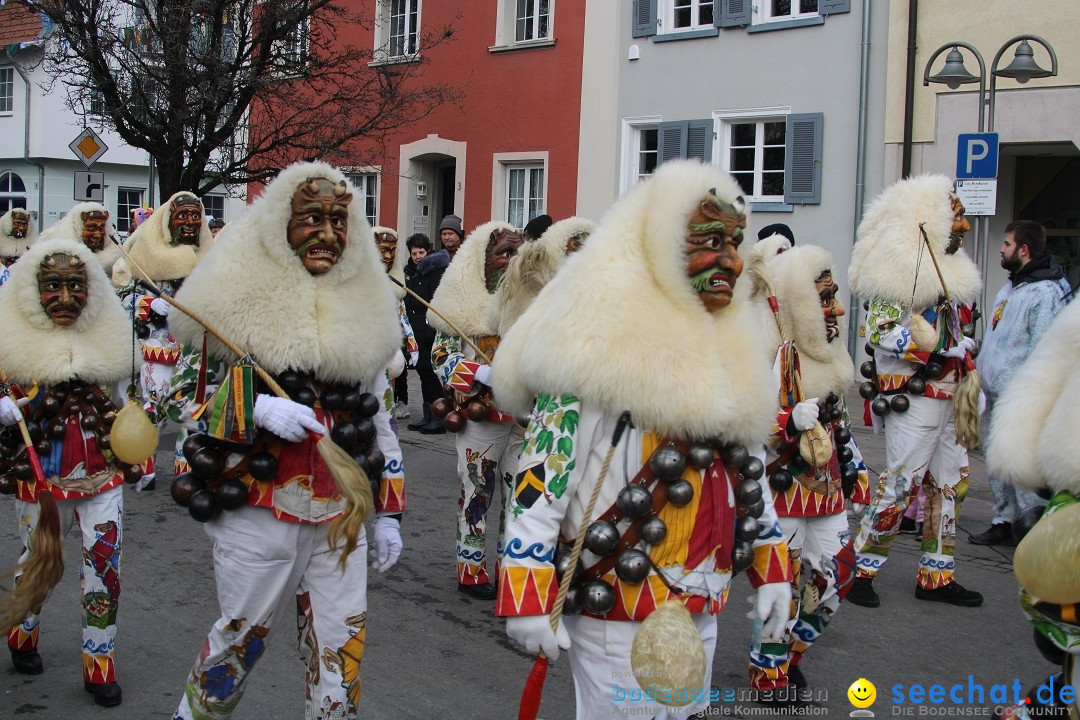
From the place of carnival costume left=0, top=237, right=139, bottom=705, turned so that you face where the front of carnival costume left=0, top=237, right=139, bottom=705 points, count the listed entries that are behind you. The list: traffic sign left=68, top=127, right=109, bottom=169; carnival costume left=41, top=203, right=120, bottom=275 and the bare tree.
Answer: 3

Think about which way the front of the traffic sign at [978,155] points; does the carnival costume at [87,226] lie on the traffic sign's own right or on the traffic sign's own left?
on the traffic sign's own right

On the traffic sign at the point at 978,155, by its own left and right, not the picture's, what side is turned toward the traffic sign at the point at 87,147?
right

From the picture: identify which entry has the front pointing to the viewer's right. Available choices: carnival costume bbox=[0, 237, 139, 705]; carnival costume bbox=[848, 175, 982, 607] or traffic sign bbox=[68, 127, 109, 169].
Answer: carnival costume bbox=[848, 175, 982, 607]

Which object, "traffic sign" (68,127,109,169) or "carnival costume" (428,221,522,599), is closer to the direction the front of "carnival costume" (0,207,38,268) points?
the carnival costume

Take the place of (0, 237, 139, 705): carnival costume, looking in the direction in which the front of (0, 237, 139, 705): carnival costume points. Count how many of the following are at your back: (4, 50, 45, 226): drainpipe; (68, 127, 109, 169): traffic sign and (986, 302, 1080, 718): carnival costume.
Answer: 2

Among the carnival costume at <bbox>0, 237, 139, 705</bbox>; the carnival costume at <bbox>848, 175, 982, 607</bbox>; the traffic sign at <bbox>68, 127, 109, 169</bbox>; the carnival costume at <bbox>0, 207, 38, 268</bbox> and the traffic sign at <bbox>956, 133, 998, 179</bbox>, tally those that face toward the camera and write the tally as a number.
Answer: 4

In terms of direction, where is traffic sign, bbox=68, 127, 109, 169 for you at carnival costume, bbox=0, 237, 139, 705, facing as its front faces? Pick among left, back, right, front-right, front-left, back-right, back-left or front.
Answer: back

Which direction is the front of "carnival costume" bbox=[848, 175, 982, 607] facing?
to the viewer's right

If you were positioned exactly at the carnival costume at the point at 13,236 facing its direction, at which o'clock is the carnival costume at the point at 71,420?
the carnival costume at the point at 71,420 is roughly at 12 o'clock from the carnival costume at the point at 13,236.

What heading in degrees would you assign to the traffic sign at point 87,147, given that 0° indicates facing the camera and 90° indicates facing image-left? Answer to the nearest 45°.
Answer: approximately 0°

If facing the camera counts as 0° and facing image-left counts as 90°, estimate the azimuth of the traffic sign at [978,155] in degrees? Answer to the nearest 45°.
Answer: approximately 0°

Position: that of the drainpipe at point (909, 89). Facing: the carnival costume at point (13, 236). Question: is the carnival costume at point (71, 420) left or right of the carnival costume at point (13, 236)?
left
